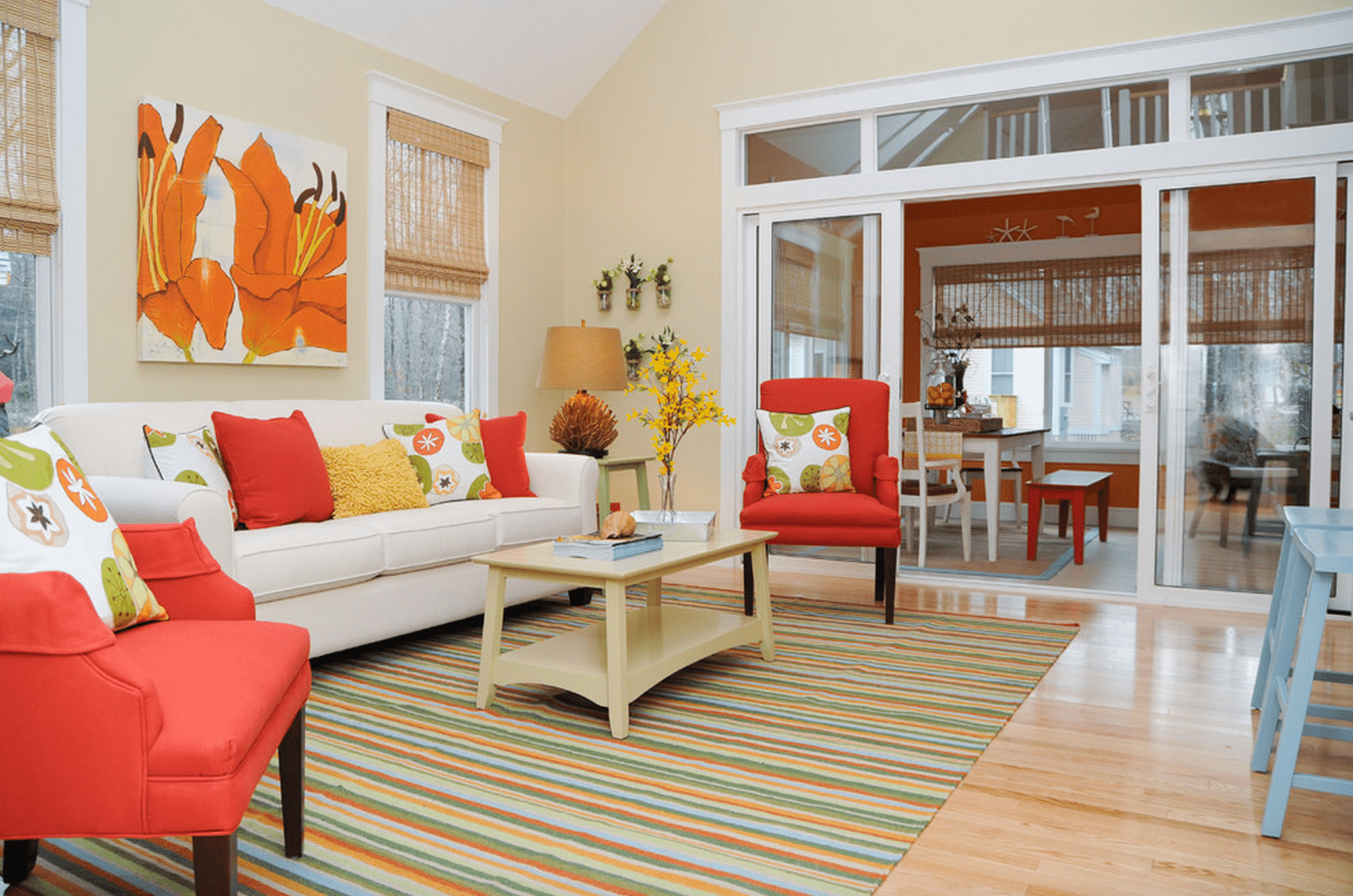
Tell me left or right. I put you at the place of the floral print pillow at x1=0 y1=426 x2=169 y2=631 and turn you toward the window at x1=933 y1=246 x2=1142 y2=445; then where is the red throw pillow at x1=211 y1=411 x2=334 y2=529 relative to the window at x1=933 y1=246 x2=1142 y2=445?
left

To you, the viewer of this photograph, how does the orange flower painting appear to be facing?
facing the viewer and to the right of the viewer

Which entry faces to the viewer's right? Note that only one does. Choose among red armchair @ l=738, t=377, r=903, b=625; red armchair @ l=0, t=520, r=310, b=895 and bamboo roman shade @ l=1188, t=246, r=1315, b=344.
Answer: red armchair @ l=0, t=520, r=310, b=895

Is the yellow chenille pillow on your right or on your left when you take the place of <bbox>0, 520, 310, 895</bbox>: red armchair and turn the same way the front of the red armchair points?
on your left

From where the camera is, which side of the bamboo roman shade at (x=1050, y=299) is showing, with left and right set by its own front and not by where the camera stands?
front

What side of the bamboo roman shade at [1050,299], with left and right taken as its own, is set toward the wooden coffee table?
front

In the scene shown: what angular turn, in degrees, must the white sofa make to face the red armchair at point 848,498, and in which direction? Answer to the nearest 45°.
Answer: approximately 45° to its left

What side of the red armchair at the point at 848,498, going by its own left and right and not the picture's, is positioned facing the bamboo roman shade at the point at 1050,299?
back

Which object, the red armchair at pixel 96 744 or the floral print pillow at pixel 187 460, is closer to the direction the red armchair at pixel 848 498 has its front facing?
the red armchair

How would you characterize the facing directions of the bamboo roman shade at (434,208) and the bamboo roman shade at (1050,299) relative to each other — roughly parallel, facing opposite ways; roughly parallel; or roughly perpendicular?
roughly perpendicular

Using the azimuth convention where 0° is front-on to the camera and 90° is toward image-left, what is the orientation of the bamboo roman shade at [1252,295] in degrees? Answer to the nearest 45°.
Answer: approximately 0°

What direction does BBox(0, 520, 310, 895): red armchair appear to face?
to the viewer's right

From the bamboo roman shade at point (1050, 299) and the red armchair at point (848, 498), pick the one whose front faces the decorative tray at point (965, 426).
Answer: the bamboo roman shade

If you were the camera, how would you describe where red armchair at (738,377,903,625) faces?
facing the viewer

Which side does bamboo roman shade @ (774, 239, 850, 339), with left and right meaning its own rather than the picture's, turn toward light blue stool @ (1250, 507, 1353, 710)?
front
